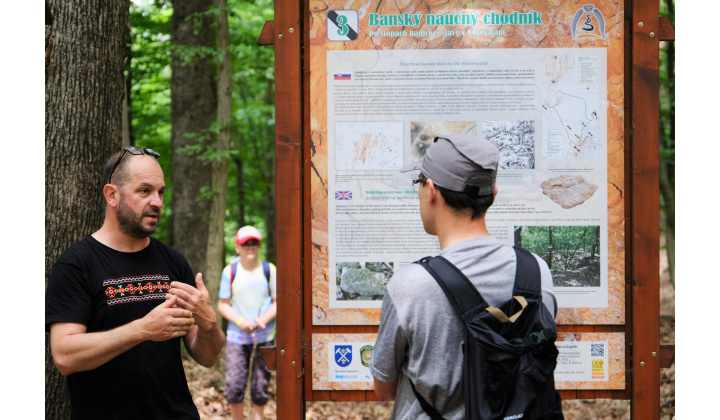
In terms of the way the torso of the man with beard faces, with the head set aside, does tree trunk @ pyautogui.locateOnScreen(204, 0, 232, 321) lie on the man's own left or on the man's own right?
on the man's own left

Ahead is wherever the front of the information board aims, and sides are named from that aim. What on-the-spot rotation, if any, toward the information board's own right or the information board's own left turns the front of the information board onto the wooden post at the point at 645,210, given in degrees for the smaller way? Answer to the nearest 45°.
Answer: approximately 90° to the information board's own left

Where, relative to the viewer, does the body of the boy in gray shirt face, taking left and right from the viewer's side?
facing away from the viewer and to the left of the viewer

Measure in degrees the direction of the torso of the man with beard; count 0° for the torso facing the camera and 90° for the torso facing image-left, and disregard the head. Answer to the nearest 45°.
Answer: approximately 315°

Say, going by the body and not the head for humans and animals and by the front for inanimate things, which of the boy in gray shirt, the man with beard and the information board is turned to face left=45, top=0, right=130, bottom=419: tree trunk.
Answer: the boy in gray shirt

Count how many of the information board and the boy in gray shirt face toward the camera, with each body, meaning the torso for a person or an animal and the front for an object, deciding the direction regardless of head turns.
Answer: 1

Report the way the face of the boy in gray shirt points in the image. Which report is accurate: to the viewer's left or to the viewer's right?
to the viewer's left

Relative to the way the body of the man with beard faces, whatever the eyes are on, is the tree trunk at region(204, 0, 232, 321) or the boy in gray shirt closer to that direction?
the boy in gray shirt
